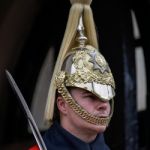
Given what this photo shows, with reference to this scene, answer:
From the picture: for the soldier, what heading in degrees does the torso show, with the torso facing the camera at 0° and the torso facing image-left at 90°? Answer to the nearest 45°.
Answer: approximately 315°
